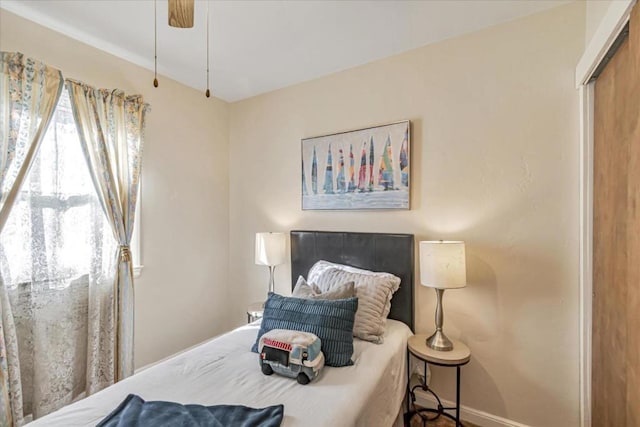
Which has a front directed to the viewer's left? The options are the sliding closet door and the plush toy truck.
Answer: the sliding closet door

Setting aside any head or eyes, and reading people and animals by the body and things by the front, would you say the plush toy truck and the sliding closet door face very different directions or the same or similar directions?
very different directions

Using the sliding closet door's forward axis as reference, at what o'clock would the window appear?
The window is roughly at 11 o'clock from the sliding closet door.

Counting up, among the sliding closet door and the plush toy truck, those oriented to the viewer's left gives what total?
1

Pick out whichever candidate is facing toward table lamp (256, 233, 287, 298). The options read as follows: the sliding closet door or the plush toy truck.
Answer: the sliding closet door

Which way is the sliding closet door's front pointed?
to the viewer's left
